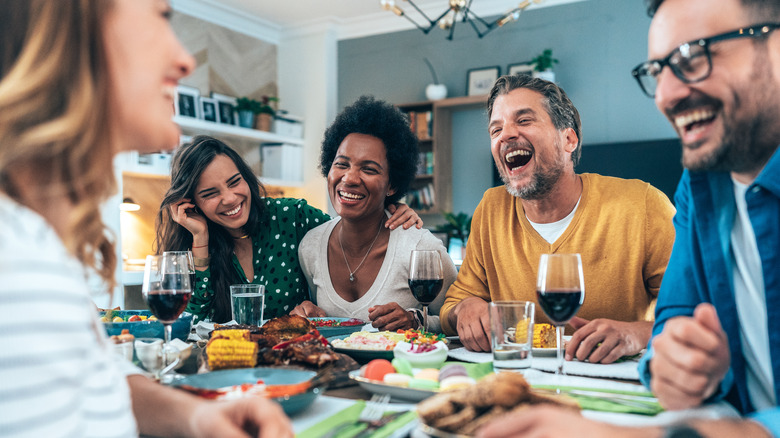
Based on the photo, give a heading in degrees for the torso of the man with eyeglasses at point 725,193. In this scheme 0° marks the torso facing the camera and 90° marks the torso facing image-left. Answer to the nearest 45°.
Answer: approximately 45°

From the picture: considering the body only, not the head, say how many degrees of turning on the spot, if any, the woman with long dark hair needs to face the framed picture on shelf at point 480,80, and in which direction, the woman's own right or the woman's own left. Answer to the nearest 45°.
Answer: approximately 135° to the woman's own left

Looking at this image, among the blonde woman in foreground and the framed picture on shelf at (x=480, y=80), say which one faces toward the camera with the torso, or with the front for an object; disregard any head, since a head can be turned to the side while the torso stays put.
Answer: the framed picture on shelf

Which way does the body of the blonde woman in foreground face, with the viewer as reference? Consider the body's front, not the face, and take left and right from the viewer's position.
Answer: facing to the right of the viewer

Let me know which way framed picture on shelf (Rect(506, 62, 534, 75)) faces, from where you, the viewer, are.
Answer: facing the viewer

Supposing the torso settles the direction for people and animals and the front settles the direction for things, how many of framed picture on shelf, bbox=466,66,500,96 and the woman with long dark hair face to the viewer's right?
0

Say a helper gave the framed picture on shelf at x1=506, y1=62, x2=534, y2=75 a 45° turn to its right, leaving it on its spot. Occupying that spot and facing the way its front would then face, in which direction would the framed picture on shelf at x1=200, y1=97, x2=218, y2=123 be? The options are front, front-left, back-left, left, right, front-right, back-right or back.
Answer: front-right

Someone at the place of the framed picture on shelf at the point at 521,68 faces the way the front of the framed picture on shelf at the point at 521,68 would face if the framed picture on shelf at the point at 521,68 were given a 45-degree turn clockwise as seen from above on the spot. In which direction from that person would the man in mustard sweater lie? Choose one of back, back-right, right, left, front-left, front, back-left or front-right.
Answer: front-left

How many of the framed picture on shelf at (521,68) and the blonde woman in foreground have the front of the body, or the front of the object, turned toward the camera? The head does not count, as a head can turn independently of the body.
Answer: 1

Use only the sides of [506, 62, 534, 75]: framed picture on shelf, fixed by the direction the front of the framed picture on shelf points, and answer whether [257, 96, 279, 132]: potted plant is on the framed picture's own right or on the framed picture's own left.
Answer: on the framed picture's own right

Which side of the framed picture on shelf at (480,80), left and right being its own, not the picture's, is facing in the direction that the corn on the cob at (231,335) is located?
front

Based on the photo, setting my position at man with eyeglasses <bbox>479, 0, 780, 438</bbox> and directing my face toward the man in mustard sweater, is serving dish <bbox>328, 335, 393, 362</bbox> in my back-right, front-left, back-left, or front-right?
front-left

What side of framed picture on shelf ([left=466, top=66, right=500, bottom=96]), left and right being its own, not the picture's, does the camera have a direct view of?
front

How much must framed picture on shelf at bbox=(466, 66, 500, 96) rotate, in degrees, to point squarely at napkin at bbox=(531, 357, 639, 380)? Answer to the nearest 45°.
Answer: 0° — it already faces it

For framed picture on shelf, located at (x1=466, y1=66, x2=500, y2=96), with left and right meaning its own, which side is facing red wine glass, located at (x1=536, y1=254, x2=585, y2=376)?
front

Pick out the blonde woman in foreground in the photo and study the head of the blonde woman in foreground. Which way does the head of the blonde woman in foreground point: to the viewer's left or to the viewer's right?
to the viewer's right

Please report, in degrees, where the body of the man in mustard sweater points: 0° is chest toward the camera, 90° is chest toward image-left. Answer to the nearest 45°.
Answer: approximately 45°
